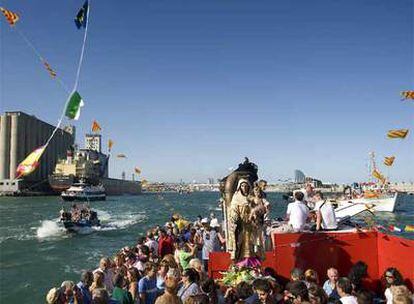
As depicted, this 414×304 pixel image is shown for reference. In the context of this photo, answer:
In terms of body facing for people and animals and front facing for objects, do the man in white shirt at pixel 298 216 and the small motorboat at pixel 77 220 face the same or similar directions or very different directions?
very different directions

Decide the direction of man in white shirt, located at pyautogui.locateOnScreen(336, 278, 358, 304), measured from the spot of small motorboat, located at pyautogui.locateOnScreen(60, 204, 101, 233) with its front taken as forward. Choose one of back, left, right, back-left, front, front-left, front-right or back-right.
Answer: front-left

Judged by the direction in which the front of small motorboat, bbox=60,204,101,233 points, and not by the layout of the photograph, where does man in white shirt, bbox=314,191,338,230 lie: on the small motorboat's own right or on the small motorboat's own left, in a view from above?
on the small motorboat's own left
